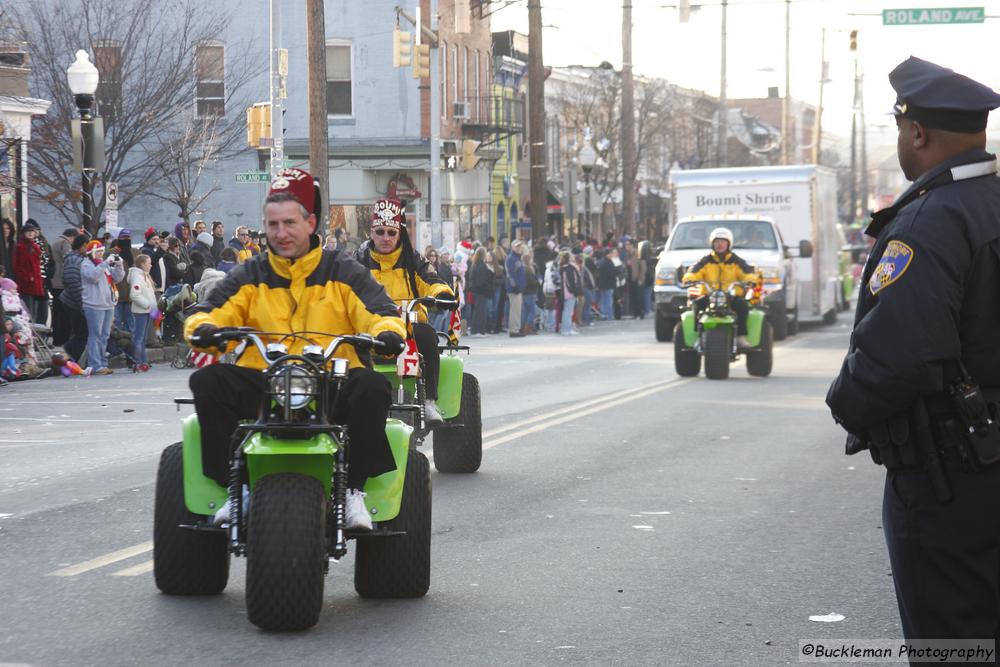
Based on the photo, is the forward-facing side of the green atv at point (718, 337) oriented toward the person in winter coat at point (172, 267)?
no

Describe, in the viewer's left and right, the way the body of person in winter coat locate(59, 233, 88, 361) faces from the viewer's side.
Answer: facing to the right of the viewer

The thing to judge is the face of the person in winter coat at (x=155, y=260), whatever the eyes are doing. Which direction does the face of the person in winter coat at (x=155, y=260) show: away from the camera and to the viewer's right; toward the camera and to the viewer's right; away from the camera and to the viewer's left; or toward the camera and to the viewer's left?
toward the camera and to the viewer's right

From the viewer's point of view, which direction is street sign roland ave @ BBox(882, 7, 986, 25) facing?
toward the camera

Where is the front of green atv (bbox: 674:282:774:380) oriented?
toward the camera

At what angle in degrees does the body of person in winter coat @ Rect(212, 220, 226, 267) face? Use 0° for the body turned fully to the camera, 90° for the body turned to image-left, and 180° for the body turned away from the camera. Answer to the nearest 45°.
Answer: approximately 315°

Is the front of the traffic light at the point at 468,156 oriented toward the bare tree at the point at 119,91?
no

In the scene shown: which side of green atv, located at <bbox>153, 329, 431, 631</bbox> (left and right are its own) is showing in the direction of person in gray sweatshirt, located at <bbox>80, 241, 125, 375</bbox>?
back

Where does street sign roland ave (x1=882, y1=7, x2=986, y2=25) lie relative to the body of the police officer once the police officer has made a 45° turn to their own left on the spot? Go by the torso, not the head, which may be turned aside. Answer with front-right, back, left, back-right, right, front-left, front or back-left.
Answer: right

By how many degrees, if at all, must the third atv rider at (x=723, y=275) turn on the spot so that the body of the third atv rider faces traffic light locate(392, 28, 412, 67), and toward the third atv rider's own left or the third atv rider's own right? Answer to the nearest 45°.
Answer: approximately 135° to the third atv rider's own right

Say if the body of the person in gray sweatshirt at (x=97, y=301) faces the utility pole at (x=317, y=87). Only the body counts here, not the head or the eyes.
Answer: no

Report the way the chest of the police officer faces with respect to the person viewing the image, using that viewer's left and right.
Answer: facing away from the viewer and to the left of the viewer

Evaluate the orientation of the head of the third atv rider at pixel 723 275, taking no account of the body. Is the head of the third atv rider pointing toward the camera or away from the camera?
toward the camera

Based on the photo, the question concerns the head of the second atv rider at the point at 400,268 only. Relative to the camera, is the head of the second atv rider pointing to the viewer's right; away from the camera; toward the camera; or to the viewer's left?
toward the camera

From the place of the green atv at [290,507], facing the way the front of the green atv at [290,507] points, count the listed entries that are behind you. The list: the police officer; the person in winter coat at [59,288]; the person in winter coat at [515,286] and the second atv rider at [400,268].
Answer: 3

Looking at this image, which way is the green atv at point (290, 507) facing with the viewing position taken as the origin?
facing the viewer
